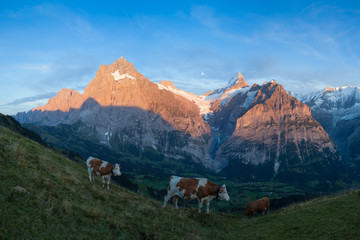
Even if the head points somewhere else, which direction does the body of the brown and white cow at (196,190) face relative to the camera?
to the viewer's right

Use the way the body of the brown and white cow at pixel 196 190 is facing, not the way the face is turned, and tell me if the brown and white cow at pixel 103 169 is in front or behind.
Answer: behind
